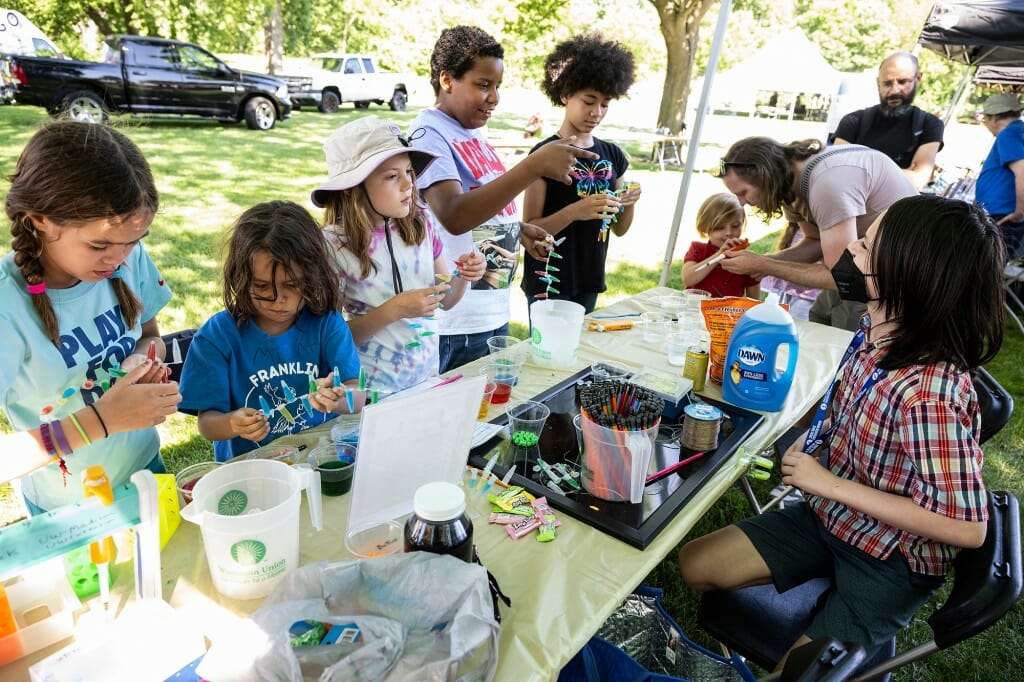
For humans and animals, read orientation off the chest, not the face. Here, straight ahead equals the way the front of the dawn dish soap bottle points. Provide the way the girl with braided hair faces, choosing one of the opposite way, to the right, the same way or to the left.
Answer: to the left

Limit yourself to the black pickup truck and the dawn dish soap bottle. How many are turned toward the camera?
1

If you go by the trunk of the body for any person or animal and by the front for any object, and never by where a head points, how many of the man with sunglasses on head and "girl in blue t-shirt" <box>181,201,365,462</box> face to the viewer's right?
0

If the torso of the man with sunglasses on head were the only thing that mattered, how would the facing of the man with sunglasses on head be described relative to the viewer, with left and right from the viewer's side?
facing to the left of the viewer

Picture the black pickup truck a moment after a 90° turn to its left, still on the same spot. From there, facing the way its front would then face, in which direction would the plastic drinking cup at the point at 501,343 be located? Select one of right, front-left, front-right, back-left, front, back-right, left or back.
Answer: back

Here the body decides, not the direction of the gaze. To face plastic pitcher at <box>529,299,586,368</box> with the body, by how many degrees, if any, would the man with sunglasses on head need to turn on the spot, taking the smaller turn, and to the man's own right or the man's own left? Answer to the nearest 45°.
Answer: approximately 45° to the man's own left

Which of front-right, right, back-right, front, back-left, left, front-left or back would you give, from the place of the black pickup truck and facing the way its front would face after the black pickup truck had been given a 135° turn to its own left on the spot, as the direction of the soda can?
back-left

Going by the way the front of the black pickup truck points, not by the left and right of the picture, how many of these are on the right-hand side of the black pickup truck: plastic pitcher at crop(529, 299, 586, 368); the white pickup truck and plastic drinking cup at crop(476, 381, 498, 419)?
2

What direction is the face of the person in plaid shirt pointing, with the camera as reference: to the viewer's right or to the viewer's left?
to the viewer's left

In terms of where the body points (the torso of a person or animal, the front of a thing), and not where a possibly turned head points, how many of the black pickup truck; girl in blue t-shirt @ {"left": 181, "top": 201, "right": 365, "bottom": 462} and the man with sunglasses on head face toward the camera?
1

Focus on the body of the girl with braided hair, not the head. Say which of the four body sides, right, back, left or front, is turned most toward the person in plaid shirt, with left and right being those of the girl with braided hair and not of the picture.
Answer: front
